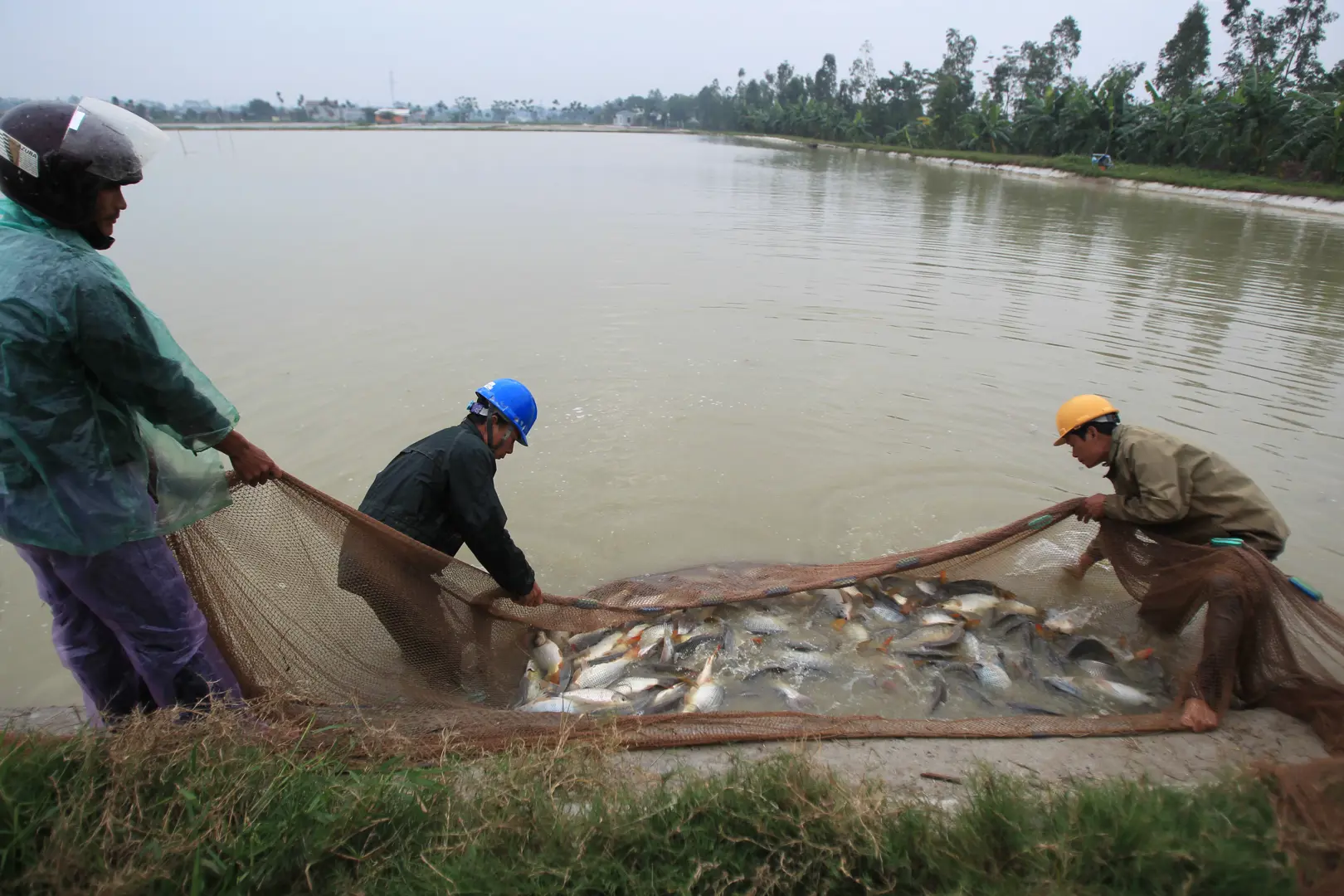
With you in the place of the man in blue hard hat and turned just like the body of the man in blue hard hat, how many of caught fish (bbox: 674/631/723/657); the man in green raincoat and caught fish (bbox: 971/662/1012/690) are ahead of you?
2

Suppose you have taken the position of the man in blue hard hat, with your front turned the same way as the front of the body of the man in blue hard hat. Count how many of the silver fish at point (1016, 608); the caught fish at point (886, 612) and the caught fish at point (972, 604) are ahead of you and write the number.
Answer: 3

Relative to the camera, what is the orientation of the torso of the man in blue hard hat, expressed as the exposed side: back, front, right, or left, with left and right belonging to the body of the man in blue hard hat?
right

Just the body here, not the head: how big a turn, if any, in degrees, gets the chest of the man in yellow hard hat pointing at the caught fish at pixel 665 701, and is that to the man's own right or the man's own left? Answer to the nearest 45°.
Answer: approximately 45° to the man's own left

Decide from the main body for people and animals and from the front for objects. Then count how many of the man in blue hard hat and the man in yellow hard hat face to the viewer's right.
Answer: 1

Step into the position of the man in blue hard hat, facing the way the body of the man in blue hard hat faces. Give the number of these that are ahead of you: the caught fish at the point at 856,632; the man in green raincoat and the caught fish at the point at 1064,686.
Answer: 2

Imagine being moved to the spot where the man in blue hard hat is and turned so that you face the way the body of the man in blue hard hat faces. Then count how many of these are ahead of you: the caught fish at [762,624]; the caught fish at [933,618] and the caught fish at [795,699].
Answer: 3

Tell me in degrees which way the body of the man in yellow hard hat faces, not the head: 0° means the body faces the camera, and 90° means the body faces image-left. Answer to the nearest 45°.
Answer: approximately 90°

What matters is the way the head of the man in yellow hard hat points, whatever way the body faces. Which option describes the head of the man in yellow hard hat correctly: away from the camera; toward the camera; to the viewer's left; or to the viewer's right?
to the viewer's left

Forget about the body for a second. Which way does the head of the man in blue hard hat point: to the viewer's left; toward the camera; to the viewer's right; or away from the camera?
to the viewer's right

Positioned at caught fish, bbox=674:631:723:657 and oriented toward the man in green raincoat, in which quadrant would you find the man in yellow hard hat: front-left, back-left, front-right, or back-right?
back-left

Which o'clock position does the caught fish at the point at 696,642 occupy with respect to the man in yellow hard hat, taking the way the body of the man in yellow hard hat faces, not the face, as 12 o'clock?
The caught fish is roughly at 11 o'clock from the man in yellow hard hat.

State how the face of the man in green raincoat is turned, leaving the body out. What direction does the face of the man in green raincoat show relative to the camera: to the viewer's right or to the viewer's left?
to the viewer's right
